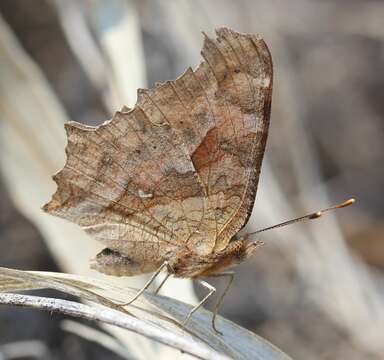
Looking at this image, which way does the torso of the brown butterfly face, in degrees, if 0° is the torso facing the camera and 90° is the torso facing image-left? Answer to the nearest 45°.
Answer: approximately 270°
